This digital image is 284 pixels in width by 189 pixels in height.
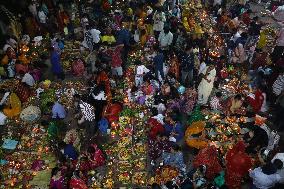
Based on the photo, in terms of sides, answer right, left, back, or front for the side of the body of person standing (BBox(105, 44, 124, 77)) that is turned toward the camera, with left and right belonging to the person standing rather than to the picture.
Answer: back

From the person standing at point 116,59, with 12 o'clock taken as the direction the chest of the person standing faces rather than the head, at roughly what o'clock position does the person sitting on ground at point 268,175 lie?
The person sitting on ground is roughly at 5 o'clock from the person standing.

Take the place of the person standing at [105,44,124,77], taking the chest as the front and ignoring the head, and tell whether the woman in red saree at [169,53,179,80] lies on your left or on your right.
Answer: on your right

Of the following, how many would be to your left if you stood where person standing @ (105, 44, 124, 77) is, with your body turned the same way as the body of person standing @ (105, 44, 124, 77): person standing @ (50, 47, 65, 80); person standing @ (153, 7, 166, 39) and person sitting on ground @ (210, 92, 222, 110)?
1

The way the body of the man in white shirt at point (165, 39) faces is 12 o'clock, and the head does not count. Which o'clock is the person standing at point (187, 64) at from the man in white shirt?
The person standing is roughly at 5 o'clock from the man in white shirt.
